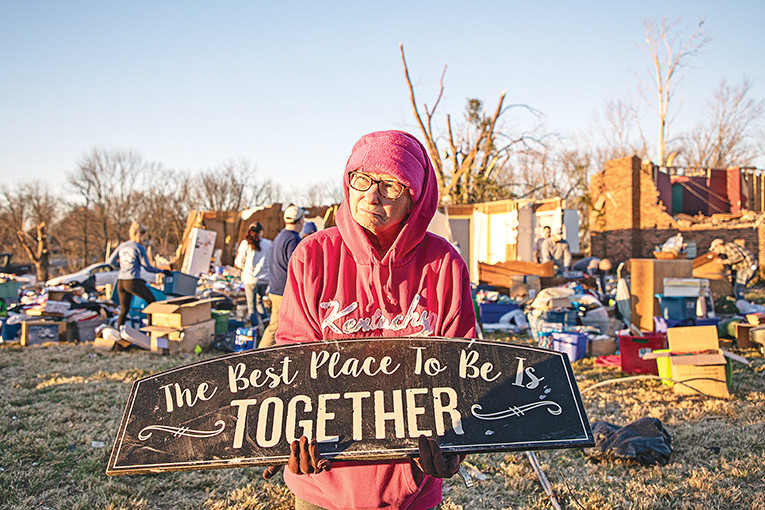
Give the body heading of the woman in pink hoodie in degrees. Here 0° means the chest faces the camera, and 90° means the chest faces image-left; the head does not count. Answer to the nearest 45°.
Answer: approximately 0°

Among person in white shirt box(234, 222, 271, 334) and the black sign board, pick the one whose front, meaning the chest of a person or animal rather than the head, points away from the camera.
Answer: the person in white shirt

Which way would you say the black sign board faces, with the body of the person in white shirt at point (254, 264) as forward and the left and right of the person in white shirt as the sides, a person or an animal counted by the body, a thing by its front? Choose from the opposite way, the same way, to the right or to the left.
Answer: the opposite way

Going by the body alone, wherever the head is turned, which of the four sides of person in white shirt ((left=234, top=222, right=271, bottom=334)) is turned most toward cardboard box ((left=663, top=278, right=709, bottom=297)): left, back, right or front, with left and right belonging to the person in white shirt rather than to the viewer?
right

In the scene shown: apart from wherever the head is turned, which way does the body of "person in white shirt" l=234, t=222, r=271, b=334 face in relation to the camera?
away from the camera

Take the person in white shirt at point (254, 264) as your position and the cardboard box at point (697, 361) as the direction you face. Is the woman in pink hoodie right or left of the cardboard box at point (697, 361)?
right
